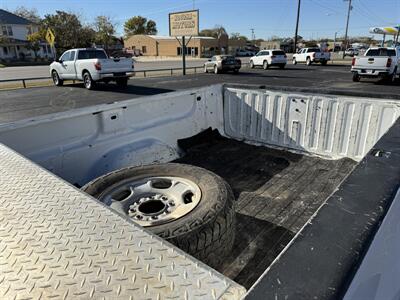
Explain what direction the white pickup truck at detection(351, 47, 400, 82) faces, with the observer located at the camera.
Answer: facing away from the viewer and to the right of the viewer

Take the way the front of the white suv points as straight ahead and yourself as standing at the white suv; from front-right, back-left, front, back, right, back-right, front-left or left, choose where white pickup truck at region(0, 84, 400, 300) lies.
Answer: back-left

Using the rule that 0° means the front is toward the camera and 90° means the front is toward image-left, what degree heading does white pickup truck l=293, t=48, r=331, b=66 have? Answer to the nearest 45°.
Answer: approximately 135°

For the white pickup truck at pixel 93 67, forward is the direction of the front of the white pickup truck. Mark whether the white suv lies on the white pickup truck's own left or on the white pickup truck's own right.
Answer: on the white pickup truck's own right

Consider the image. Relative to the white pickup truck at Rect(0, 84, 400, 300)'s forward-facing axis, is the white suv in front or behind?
behind

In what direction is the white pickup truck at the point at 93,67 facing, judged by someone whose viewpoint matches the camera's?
facing away from the viewer and to the left of the viewer

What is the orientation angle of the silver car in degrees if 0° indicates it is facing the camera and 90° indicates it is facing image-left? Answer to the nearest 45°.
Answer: approximately 135°

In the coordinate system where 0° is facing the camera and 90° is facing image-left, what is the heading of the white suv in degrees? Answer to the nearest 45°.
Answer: approximately 135°

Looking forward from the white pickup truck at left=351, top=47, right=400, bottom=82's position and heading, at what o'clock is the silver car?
The silver car is roughly at 8 o'clock from the white pickup truck.

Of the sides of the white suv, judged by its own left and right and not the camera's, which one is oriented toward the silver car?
left

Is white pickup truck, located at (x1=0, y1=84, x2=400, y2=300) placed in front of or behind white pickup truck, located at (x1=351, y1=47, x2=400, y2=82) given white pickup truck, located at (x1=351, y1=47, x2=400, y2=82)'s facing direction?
behind

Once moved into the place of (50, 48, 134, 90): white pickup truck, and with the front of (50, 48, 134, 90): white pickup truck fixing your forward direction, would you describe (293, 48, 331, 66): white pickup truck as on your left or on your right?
on your right

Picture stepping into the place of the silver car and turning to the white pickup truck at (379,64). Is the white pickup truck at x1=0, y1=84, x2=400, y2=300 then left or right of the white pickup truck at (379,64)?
right
